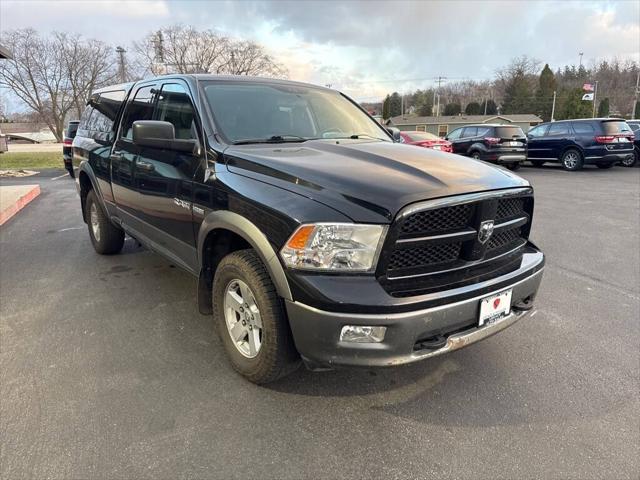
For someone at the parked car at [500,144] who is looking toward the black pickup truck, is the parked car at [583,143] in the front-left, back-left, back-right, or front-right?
back-left

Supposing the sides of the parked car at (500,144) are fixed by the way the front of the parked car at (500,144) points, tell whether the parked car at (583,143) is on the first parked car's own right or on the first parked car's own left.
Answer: on the first parked car's own right

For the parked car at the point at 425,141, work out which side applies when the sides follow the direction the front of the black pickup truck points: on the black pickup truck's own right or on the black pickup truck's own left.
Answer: on the black pickup truck's own left

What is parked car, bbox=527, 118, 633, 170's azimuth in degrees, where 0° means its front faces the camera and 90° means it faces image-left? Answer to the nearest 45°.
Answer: approximately 135°

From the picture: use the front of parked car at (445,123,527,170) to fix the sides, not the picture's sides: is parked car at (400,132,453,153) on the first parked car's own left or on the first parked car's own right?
on the first parked car's own left

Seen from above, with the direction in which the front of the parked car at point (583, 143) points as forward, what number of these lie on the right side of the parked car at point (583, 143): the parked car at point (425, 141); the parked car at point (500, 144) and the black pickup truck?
0

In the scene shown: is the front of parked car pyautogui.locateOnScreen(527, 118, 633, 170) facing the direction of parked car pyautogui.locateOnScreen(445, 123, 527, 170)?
no

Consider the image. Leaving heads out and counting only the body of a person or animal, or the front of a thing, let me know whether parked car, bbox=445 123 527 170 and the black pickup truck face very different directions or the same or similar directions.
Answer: very different directions

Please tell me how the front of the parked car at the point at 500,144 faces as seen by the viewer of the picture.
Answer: facing away from the viewer and to the left of the viewer

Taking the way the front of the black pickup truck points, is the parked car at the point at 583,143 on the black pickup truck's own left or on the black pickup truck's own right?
on the black pickup truck's own left

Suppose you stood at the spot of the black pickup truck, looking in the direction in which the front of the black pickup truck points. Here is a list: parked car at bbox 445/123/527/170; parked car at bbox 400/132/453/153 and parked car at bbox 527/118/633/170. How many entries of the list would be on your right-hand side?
0

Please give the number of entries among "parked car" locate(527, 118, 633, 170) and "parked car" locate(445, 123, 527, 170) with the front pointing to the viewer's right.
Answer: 0

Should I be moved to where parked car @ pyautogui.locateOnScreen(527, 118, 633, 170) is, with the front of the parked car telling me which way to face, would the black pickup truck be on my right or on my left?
on my left

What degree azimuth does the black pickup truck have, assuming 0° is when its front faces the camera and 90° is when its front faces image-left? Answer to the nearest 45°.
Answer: approximately 315°

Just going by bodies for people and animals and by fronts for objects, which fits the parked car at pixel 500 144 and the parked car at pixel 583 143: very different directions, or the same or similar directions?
same or similar directions
